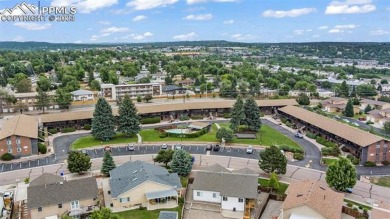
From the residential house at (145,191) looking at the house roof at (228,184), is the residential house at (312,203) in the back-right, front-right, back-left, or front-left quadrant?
front-right

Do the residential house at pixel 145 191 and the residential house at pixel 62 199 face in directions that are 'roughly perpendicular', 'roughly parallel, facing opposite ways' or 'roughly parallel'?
roughly parallel
